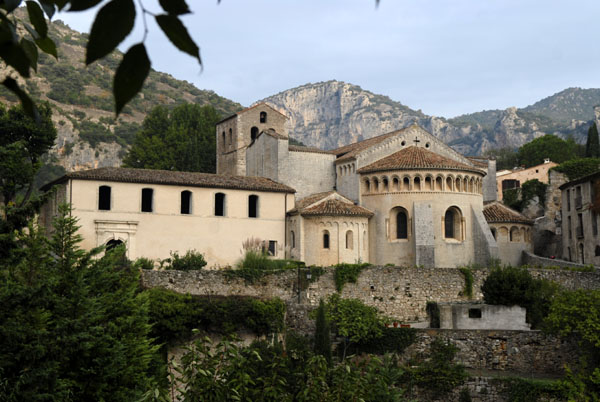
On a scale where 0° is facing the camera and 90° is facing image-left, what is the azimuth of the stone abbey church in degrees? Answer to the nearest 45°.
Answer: approximately 135°

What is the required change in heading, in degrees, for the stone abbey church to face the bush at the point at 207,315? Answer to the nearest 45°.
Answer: approximately 135° to its left

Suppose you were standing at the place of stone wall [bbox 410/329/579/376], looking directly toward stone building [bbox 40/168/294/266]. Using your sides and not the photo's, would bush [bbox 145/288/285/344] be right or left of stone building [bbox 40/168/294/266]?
left

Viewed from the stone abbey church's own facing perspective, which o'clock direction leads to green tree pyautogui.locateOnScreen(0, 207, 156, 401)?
The green tree is roughly at 8 o'clock from the stone abbey church.

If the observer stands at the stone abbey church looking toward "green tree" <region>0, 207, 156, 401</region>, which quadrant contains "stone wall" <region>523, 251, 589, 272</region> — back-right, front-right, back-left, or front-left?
back-left

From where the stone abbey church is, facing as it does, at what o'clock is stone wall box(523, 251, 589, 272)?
The stone wall is roughly at 4 o'clock from the stone abbey church.

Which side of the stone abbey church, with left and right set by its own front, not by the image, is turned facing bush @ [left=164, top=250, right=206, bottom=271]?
left

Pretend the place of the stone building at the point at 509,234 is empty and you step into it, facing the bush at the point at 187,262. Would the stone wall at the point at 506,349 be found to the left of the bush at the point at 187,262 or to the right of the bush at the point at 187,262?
left
